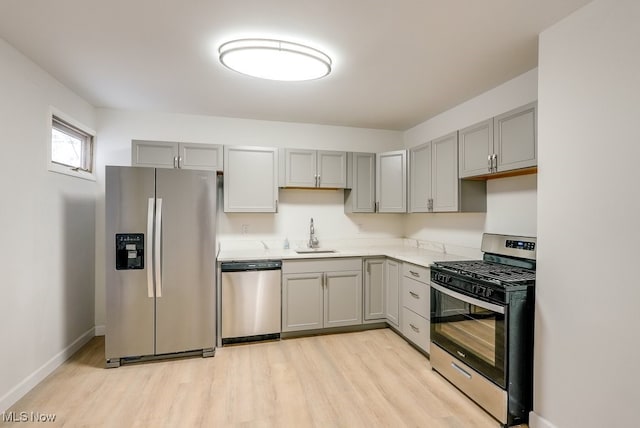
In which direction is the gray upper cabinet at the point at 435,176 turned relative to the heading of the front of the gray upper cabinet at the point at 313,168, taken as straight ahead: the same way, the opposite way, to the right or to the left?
to the right

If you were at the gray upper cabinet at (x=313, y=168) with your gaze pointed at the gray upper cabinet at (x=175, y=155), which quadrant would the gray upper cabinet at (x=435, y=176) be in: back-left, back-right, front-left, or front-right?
back-left

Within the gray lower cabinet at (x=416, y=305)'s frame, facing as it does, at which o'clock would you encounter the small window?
The small window is roughly at 1 o'clock from the gray lower cabinet.

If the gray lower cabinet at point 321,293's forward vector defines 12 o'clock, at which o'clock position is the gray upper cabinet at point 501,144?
The gray upper cabinet is roughly at 10 o'clock from the gray lower cabinet.

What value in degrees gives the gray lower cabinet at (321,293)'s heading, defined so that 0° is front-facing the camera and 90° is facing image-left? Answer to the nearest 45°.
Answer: approximately 0°

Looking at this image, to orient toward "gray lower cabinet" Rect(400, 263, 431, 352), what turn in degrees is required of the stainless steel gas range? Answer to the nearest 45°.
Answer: approximately 90° to its right

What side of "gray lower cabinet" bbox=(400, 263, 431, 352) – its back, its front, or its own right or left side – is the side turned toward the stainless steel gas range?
left

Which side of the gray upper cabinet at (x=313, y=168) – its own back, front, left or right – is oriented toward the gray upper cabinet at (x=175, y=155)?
right

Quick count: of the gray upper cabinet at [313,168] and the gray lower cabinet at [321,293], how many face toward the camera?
2

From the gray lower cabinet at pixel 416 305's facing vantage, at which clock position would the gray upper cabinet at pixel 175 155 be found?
The gray upper cabinet is roughly at 1 o'clock from the gray lower cabinet.

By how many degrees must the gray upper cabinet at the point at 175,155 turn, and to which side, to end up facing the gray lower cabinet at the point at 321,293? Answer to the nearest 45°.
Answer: approximately 45° to its left

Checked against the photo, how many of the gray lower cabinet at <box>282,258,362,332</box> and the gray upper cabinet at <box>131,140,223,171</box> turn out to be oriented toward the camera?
2
